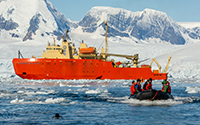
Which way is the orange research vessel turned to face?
to the viewer's left

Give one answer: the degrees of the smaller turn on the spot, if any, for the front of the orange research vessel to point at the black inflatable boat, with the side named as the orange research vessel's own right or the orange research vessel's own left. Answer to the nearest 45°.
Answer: approximately 90° to the orange research vessel's own left
